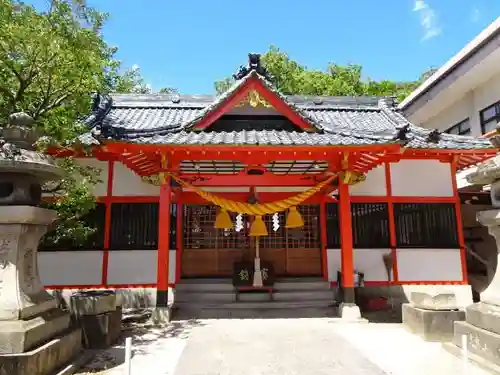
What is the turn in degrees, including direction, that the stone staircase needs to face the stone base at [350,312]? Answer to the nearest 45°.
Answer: approximately 45° to its left

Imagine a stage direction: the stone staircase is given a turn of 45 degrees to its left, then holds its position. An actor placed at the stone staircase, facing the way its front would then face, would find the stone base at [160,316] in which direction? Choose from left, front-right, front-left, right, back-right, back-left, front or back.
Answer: right

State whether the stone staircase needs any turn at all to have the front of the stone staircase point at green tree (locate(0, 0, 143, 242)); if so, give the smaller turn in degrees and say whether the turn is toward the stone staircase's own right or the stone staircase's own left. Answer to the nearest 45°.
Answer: approximately 45° to the stone staircase's own right

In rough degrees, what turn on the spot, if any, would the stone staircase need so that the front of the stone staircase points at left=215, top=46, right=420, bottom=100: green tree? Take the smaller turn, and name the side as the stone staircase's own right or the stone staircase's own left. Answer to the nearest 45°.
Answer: approximately 180°

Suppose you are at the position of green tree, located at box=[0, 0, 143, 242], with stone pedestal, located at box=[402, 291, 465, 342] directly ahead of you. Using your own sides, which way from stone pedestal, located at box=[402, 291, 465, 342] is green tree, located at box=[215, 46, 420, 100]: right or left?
left

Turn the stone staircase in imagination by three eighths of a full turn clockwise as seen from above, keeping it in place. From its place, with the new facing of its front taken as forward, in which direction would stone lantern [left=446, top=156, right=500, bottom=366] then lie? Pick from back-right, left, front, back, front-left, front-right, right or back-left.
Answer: back

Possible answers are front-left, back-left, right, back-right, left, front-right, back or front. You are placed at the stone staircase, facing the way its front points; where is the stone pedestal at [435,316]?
front-left

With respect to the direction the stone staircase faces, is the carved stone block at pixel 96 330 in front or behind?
in front

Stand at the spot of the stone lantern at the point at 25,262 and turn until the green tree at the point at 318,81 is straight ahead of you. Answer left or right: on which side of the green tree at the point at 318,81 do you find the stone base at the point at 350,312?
right

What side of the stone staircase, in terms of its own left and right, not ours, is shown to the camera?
front

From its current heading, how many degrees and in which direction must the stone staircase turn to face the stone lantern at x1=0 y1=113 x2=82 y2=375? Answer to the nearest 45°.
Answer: approximately 45° to its right

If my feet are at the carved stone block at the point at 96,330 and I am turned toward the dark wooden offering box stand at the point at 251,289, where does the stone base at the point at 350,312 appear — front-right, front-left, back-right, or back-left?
front-right

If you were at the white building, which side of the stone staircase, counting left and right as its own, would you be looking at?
left

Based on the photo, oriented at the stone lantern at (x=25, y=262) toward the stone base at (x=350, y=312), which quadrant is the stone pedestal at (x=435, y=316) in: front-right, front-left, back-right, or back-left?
front-right
